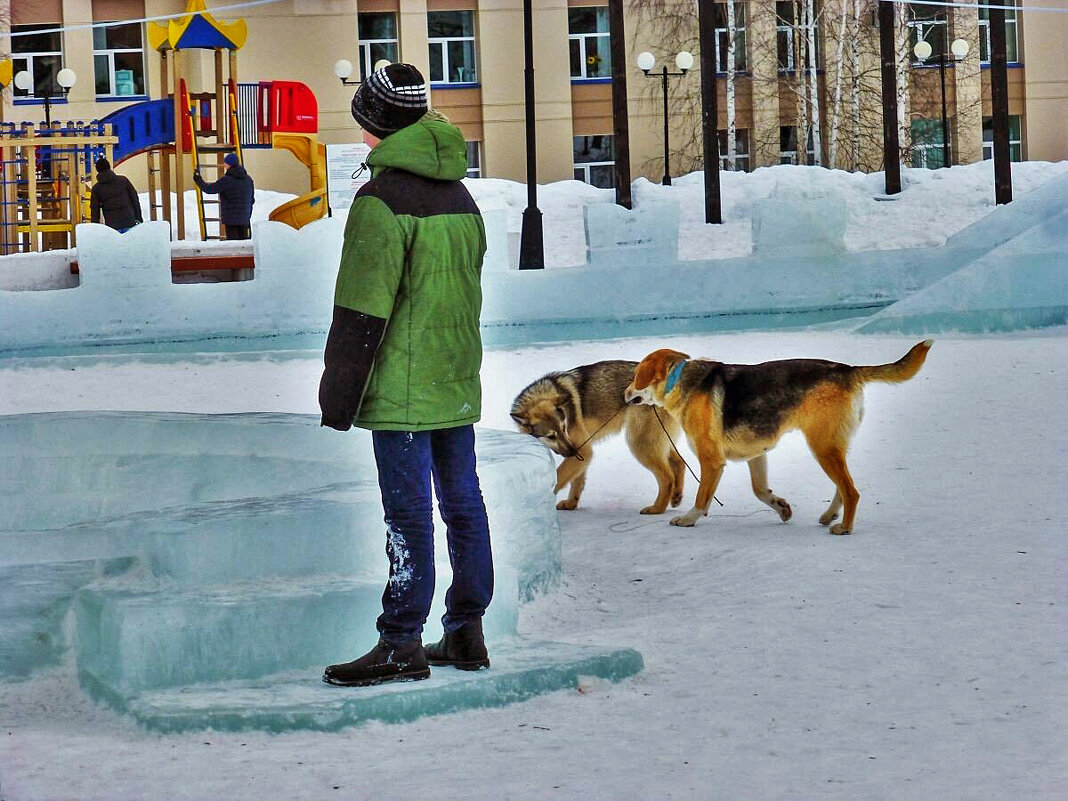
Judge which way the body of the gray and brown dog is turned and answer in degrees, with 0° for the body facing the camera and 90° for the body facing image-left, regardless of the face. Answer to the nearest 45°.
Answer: approximately 90°

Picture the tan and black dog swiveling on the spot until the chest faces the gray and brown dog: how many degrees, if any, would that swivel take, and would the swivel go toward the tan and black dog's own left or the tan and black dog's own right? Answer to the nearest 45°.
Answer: approximately 45° to the tan and black dog's own right

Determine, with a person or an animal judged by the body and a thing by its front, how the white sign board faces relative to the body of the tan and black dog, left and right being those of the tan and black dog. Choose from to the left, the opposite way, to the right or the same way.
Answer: to the left

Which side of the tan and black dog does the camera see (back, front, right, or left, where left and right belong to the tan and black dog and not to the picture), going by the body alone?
left

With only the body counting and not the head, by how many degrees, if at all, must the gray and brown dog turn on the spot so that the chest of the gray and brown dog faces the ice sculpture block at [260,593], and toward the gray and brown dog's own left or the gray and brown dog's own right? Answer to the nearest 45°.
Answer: approximately 90° to the gray and brown dog's own left

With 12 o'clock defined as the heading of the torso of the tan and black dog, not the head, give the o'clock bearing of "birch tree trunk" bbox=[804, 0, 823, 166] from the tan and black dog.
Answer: The birch tree trunk is roughly at 3 o'clock from the tan and black dog.
